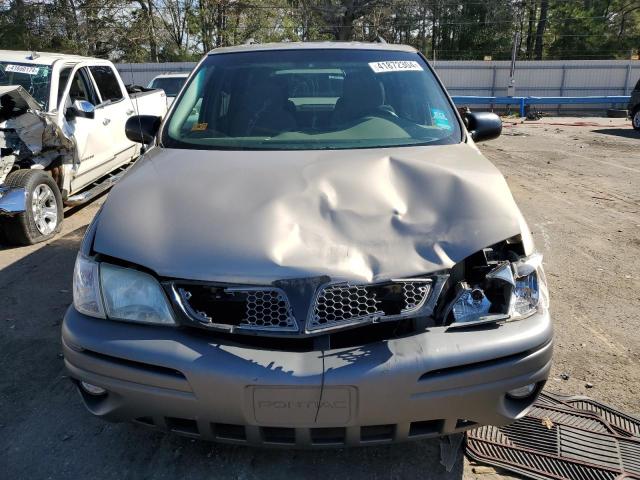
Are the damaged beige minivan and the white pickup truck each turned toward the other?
no

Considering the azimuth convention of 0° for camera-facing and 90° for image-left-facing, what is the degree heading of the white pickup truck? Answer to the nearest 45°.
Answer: approximately 45°

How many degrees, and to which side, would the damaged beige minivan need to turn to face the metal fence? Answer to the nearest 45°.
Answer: approximately 135° to its left

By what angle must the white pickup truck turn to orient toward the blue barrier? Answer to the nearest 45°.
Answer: approximately 180°

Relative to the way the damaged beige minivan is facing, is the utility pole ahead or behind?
behind

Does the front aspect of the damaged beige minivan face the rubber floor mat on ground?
no

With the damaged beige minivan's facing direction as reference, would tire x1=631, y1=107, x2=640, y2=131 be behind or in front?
behind

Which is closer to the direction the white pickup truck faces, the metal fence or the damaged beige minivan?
the damaged beige minivan

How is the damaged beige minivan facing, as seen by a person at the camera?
facing the viewer

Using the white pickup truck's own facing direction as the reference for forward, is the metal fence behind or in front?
behind

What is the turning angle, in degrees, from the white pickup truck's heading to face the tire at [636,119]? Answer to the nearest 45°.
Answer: approximately 135° to its left

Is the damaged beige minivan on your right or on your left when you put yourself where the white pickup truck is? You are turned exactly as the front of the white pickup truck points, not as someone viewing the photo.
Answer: on your left

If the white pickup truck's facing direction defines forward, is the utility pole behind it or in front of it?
behind

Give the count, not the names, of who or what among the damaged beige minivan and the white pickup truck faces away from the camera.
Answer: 0

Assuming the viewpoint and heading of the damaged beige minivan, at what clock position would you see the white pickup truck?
The white pickup truck is roughly at 5 o'clock from the damaged beige minivan.
